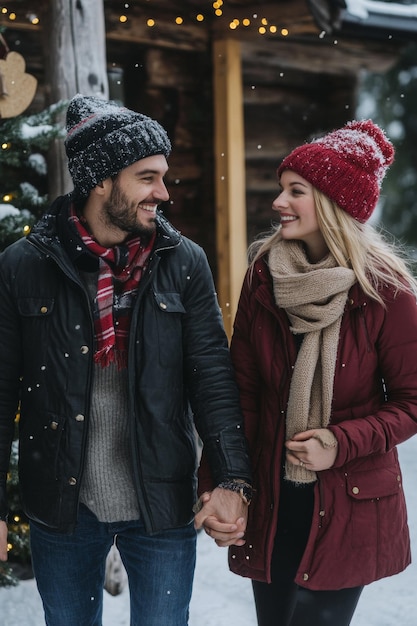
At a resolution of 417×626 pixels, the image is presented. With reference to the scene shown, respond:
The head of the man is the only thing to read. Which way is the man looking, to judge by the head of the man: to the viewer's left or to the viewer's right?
to the viewer's right

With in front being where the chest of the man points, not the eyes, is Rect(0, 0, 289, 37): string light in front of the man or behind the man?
behind

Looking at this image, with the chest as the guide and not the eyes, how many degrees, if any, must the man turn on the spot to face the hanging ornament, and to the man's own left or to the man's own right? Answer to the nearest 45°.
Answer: approximately 180°

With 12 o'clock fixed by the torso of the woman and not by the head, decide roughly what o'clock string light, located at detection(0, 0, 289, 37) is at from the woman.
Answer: The string light is roughly at 4 o'clock from the woman.

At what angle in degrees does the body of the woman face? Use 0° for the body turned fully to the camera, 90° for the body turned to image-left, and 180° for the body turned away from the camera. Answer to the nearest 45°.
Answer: approximately 45°

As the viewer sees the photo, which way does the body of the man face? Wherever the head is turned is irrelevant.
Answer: toward the camera

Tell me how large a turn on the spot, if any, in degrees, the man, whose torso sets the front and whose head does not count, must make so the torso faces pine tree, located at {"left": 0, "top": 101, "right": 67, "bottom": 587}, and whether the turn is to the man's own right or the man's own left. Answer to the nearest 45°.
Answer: approximately 180°

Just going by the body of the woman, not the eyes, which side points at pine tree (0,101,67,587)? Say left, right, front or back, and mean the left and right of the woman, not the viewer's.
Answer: right

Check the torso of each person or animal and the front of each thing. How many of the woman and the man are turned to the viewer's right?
0

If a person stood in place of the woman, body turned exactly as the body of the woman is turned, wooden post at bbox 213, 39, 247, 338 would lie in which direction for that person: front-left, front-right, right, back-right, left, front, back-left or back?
back-right
